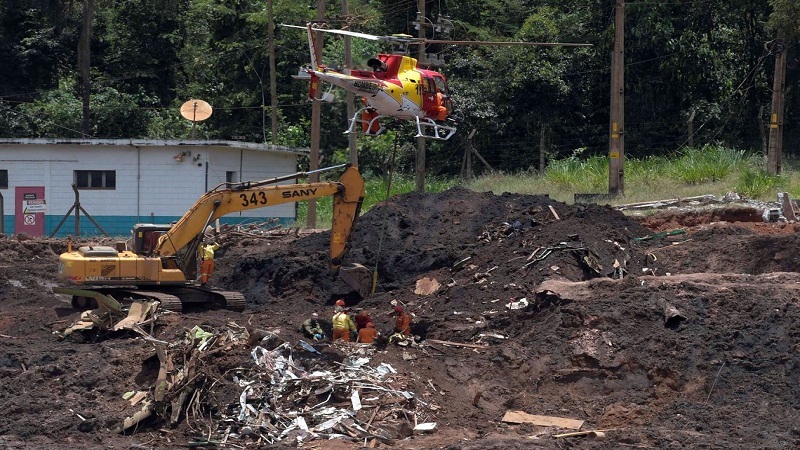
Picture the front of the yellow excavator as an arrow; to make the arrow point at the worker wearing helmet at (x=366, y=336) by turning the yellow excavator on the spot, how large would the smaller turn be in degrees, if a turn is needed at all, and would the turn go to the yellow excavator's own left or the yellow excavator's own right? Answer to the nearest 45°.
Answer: approximately 45° to the yellow excavator's own right

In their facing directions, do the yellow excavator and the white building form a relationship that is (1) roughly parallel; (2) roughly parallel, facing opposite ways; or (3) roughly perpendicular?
roughly perpendicular

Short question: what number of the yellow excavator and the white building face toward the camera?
1

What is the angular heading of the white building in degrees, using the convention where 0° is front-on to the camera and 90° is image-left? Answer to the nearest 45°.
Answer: approximately 0°

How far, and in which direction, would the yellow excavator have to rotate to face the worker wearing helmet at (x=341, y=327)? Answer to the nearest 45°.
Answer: approximately 45° to its right

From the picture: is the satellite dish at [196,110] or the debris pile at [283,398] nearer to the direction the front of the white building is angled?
the debris pile

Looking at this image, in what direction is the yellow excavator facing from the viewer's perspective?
to the viewer's right

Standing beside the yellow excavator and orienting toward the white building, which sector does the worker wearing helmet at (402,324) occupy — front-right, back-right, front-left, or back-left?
back-right

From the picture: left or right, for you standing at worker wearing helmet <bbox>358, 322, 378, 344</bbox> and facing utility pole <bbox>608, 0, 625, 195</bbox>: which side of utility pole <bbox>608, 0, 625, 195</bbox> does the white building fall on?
left

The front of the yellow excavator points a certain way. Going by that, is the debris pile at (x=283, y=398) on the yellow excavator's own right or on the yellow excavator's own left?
on the yellow excavator's own right

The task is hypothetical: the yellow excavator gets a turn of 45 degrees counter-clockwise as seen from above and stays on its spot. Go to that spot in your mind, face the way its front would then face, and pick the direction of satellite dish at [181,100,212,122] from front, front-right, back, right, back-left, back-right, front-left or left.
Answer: front-left
